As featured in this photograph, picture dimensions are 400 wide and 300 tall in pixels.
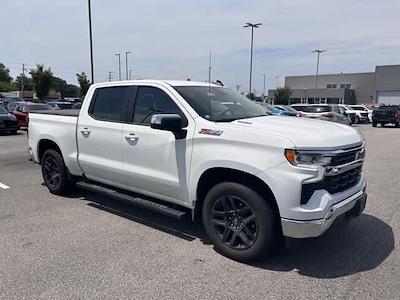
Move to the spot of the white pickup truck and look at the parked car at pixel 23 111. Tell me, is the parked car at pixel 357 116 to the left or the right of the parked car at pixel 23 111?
right

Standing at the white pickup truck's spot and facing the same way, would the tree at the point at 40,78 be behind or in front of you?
behind

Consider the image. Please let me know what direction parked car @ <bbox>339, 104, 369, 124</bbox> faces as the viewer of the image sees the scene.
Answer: facing the viewer and to the right of the viewer

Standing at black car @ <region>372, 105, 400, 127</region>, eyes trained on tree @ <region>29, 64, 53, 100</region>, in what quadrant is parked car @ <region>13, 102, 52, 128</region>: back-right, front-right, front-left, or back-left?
front-left

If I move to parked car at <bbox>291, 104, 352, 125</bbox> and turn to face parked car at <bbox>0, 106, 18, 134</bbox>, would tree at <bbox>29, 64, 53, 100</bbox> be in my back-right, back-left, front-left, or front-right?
front-right

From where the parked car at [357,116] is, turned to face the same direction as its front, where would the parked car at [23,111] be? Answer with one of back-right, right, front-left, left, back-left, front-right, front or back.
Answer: right

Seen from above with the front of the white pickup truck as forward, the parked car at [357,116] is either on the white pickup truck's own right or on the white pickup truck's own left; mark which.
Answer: on the white pickup truck's own left

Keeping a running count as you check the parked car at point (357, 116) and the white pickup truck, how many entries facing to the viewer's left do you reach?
0

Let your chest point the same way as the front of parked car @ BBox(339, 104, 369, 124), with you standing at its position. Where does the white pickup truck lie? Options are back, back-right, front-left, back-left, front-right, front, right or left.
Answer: front-right

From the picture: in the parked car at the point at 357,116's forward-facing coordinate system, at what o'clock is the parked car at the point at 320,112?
the parked car at the point at 320,112 is roughly at 2 o'clock from the parked car at the point at 357,116.

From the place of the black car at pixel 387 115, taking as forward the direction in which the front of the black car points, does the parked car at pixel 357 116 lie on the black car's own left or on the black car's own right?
on the black car's own right

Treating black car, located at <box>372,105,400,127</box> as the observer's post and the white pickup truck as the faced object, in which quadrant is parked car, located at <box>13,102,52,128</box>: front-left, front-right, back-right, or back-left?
front-right

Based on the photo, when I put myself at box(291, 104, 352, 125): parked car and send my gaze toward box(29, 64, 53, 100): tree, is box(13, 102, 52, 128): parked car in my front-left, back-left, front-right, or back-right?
front-left

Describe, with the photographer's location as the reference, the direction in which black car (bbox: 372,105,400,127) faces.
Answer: facing the viewer and to the left of the viewer
